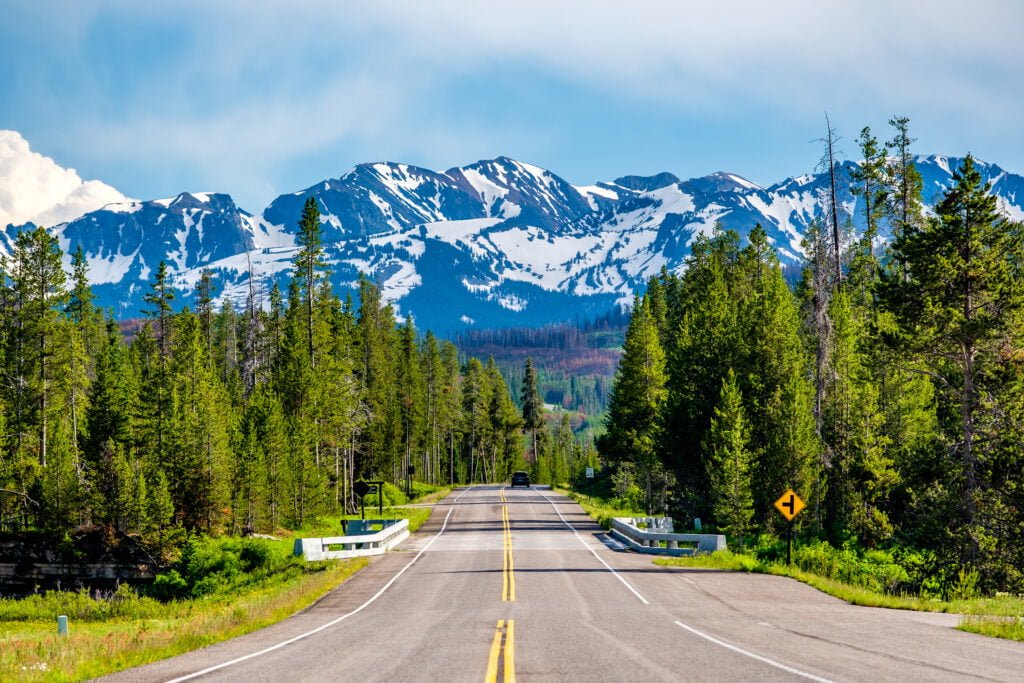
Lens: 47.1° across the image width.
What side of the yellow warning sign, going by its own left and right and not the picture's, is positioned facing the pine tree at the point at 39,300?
right

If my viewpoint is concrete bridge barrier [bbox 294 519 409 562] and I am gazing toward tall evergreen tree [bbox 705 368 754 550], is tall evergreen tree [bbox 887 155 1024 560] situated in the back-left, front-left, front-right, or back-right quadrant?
front-right

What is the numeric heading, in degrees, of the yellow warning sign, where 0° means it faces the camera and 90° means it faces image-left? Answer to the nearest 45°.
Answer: approximately 0°

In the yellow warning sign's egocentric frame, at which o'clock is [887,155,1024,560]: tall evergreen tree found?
The tall evergreen tree is roughly at 8 o'clock from the yellow warning sign.

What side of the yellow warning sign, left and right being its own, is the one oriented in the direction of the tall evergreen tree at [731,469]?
back

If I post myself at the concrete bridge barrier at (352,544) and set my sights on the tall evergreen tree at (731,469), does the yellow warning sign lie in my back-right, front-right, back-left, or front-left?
front-right

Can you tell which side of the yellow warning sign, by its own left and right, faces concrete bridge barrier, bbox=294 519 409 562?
right

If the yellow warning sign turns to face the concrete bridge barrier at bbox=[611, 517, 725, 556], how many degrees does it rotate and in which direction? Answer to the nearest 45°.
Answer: approximately 135° to its right
